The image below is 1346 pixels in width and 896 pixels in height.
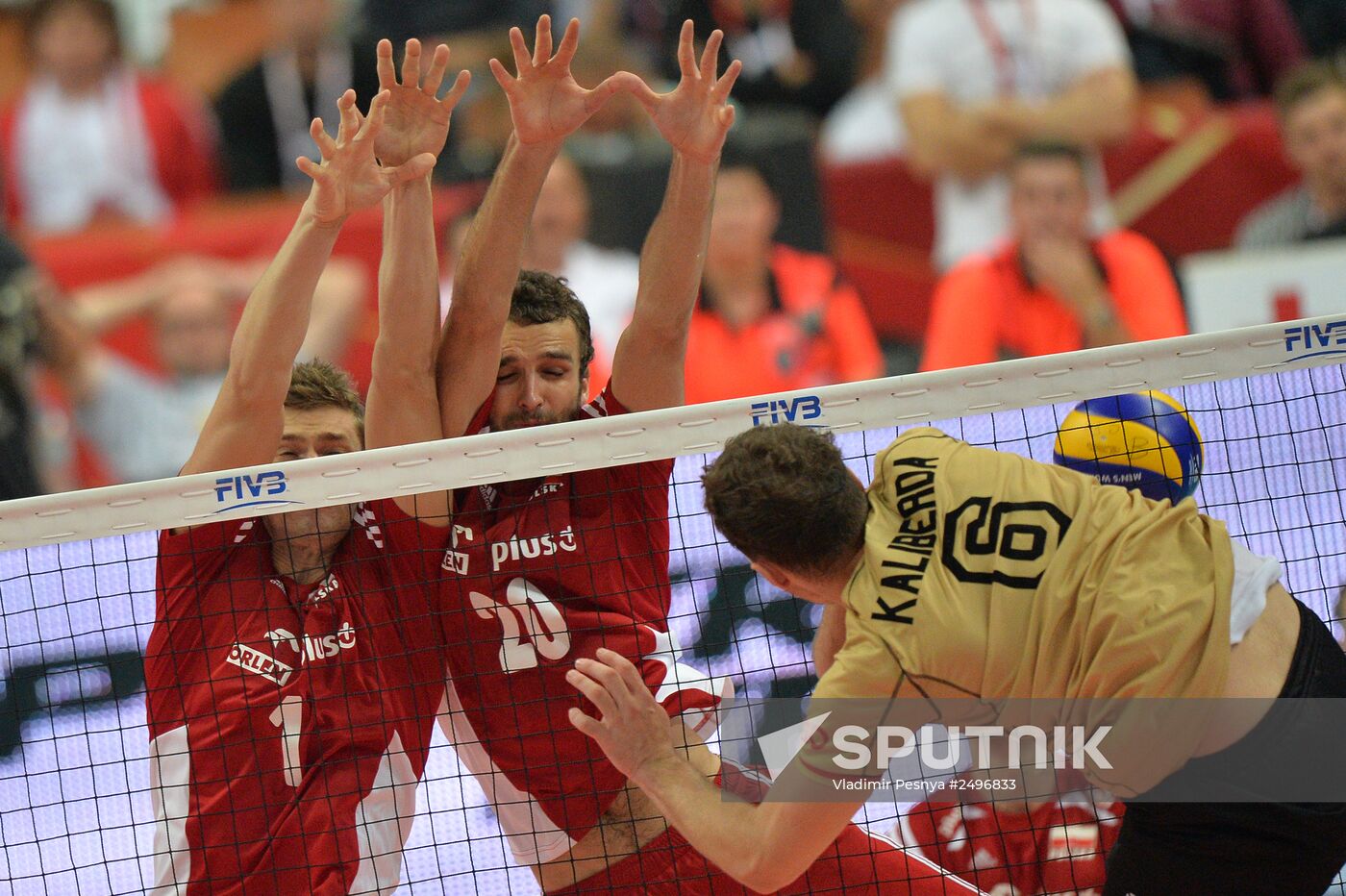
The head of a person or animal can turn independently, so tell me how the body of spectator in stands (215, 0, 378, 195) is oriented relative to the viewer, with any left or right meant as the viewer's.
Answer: facing the viewer

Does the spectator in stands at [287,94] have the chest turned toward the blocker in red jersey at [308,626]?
yes

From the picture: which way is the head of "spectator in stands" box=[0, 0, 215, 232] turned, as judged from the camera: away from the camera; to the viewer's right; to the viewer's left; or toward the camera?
toward the camera

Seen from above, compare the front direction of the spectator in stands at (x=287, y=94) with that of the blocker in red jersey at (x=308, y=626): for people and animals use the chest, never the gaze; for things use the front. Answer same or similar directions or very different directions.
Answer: same or similar directions

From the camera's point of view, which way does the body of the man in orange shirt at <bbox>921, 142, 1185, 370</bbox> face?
toward the camera

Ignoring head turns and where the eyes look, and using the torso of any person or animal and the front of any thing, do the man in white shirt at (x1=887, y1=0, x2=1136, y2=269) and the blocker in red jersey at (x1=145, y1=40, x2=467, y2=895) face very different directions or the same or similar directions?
same or similar directions

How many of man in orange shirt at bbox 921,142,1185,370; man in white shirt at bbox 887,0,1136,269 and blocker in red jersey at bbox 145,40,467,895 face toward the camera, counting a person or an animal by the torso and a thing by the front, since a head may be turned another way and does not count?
3

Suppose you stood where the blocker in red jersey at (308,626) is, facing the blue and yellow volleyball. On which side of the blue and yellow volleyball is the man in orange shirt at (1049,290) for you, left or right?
left

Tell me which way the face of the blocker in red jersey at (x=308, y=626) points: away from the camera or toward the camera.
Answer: toward the camera

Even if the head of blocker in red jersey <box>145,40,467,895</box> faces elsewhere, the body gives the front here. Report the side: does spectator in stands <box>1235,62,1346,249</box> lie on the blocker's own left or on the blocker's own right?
on the blocker's own left

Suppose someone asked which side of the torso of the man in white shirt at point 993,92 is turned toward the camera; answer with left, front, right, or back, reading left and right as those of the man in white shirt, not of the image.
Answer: front

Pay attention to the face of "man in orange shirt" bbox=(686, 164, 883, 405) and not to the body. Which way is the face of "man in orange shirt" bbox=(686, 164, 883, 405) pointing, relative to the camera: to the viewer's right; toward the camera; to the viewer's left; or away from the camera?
toward the camera

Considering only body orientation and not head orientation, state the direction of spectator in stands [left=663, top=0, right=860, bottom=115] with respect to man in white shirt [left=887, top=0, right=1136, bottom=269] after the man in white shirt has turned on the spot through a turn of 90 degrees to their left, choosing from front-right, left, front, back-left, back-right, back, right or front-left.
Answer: back

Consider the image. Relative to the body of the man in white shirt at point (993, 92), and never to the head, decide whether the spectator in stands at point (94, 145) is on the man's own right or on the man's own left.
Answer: on the man's own right

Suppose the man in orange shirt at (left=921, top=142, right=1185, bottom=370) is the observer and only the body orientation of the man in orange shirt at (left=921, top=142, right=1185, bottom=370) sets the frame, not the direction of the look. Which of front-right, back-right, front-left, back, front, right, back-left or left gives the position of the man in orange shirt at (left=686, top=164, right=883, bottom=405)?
right

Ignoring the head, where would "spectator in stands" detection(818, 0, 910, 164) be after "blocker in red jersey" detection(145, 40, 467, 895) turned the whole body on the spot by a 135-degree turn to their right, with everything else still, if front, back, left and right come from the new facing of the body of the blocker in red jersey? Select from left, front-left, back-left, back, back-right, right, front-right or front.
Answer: right

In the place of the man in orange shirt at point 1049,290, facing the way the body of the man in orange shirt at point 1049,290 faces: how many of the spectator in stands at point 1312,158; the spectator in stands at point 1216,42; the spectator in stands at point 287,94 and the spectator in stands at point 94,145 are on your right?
2
